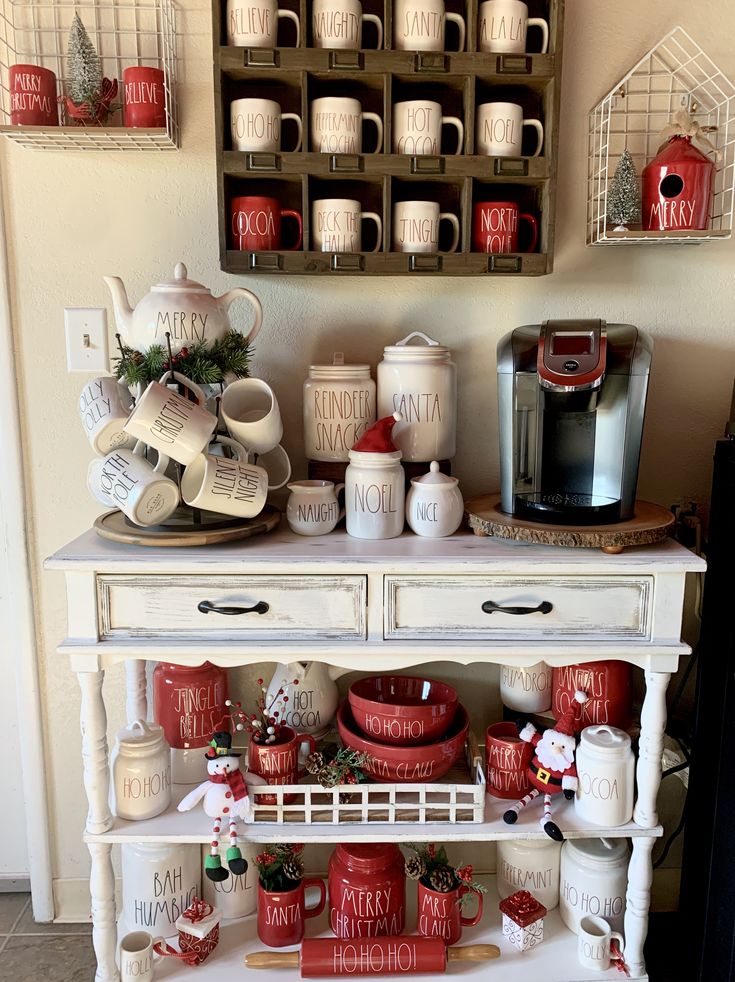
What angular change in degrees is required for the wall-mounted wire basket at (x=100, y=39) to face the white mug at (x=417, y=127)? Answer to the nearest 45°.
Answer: approximately 45° to its left

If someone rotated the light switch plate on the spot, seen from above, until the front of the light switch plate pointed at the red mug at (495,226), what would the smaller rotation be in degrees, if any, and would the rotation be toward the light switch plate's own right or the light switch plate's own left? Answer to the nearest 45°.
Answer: approximately 45° to the light switch plate's own left

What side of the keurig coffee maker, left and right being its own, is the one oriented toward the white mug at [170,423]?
right

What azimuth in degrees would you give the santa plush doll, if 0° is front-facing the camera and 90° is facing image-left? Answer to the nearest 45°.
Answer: approximately 0°
